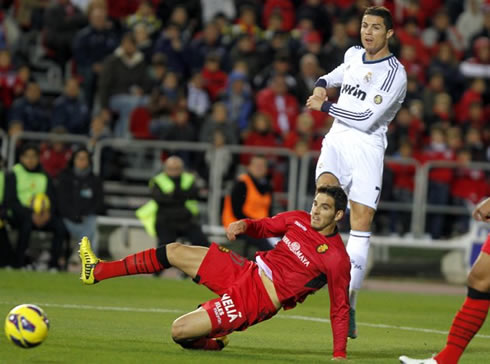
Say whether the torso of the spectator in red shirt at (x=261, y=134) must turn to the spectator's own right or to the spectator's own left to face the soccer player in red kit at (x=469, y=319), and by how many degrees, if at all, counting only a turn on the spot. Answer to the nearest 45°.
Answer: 0° — they already face them

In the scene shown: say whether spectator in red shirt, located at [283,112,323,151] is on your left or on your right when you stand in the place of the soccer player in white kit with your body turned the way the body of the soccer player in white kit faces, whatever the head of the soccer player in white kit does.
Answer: on your right

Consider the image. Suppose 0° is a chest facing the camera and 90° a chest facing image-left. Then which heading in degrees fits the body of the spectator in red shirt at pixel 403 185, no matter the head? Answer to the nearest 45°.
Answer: approximately 0°

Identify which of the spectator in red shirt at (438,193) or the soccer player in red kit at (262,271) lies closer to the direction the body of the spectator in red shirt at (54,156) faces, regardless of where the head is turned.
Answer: the soccer player in red kit
